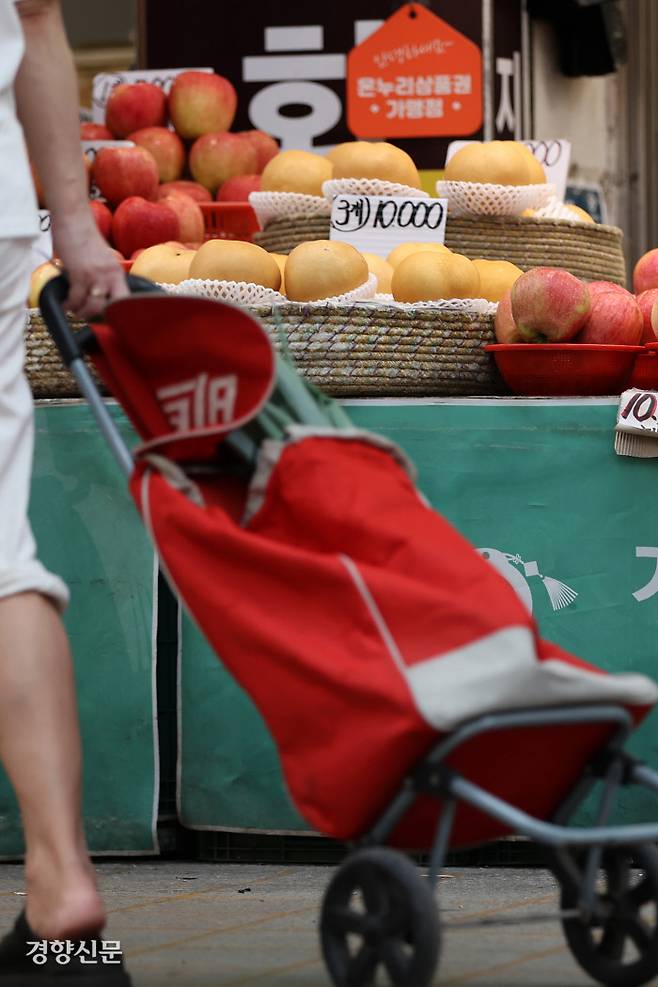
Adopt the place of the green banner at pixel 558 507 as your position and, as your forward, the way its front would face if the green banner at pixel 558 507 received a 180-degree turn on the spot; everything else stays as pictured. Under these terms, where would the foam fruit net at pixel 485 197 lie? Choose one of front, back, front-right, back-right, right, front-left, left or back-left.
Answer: front

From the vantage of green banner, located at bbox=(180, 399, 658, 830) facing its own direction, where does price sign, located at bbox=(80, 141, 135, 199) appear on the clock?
The price sign is roughly at 5 o'clock from the green banner.

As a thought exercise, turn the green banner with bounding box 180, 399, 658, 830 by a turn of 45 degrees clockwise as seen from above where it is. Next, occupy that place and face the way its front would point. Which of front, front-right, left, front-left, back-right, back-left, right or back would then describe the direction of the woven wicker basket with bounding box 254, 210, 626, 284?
back-right

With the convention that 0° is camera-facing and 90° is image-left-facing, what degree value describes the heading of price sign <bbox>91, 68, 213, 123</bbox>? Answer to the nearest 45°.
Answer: approximately 0°

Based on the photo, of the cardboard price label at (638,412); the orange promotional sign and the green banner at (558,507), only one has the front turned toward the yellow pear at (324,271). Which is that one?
the orange promotional sign

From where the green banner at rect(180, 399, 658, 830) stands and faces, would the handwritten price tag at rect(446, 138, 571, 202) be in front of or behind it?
behind

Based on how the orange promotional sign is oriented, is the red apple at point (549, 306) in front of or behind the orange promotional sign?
in front

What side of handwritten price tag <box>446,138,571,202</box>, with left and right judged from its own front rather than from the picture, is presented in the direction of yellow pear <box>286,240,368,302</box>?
front

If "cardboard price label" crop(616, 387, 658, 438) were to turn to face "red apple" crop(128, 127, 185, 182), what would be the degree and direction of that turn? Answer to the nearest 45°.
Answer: approximately 135° to its right
